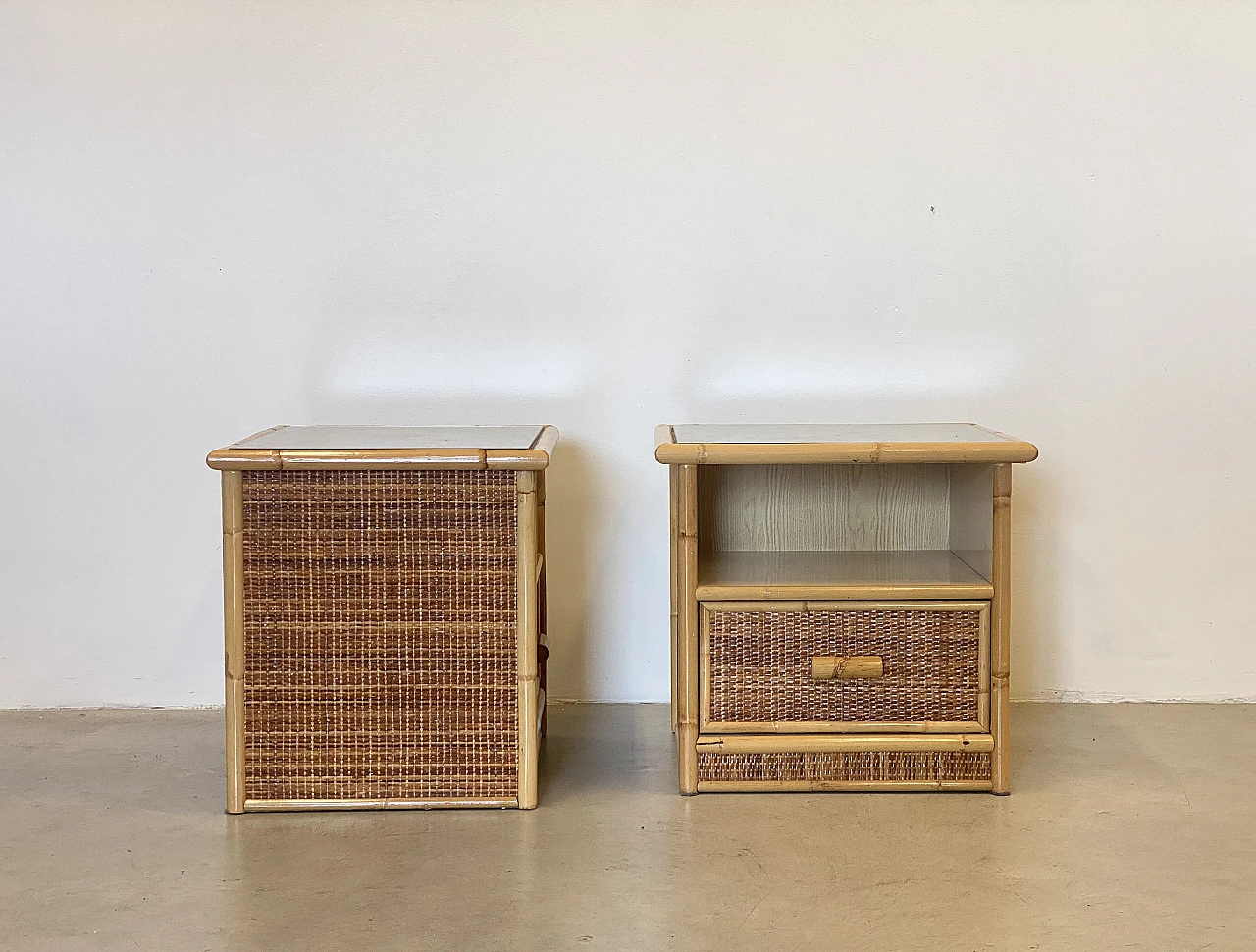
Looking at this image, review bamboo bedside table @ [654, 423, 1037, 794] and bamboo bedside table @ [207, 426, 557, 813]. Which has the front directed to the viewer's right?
bamboo bedside table @ [207, 426, 557, 813]

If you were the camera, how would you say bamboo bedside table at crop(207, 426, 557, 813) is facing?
facing to the right of the viewer

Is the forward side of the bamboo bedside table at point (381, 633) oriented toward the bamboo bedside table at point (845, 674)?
yes

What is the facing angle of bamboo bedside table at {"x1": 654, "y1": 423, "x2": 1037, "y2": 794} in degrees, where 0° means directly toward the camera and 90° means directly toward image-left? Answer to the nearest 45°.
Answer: approximately 0°

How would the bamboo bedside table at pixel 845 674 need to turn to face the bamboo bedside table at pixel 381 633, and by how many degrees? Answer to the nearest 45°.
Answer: approximately 90° to its right

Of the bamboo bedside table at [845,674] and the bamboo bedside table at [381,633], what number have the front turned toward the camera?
1
